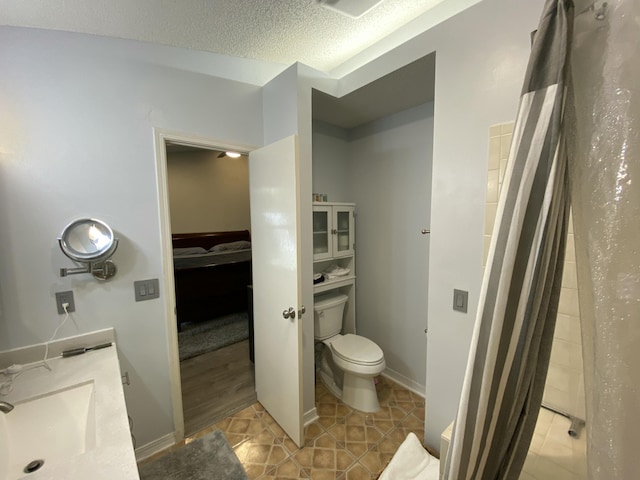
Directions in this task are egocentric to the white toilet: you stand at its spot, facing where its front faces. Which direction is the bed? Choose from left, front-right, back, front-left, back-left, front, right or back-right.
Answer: back

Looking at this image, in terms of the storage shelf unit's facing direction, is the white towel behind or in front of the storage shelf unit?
in front

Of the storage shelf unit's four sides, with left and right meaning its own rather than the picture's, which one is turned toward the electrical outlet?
right

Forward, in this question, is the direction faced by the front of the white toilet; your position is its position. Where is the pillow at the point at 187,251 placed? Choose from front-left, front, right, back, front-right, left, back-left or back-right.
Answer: back

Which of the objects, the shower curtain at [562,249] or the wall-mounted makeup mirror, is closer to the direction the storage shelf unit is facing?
the shower curtain

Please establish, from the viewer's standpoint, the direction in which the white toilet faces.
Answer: facing the viewer and to the right of the viewer

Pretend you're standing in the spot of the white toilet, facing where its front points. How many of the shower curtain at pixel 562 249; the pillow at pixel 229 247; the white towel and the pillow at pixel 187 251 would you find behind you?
2

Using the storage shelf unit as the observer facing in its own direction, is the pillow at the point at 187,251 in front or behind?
behind

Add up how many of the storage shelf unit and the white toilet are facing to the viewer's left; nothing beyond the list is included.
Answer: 0

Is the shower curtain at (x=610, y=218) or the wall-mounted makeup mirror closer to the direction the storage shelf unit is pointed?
the shower curtain

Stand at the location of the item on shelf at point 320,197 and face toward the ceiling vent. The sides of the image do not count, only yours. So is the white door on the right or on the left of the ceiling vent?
right

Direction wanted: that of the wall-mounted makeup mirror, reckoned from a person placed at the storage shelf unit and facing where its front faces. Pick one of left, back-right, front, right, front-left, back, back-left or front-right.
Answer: right
